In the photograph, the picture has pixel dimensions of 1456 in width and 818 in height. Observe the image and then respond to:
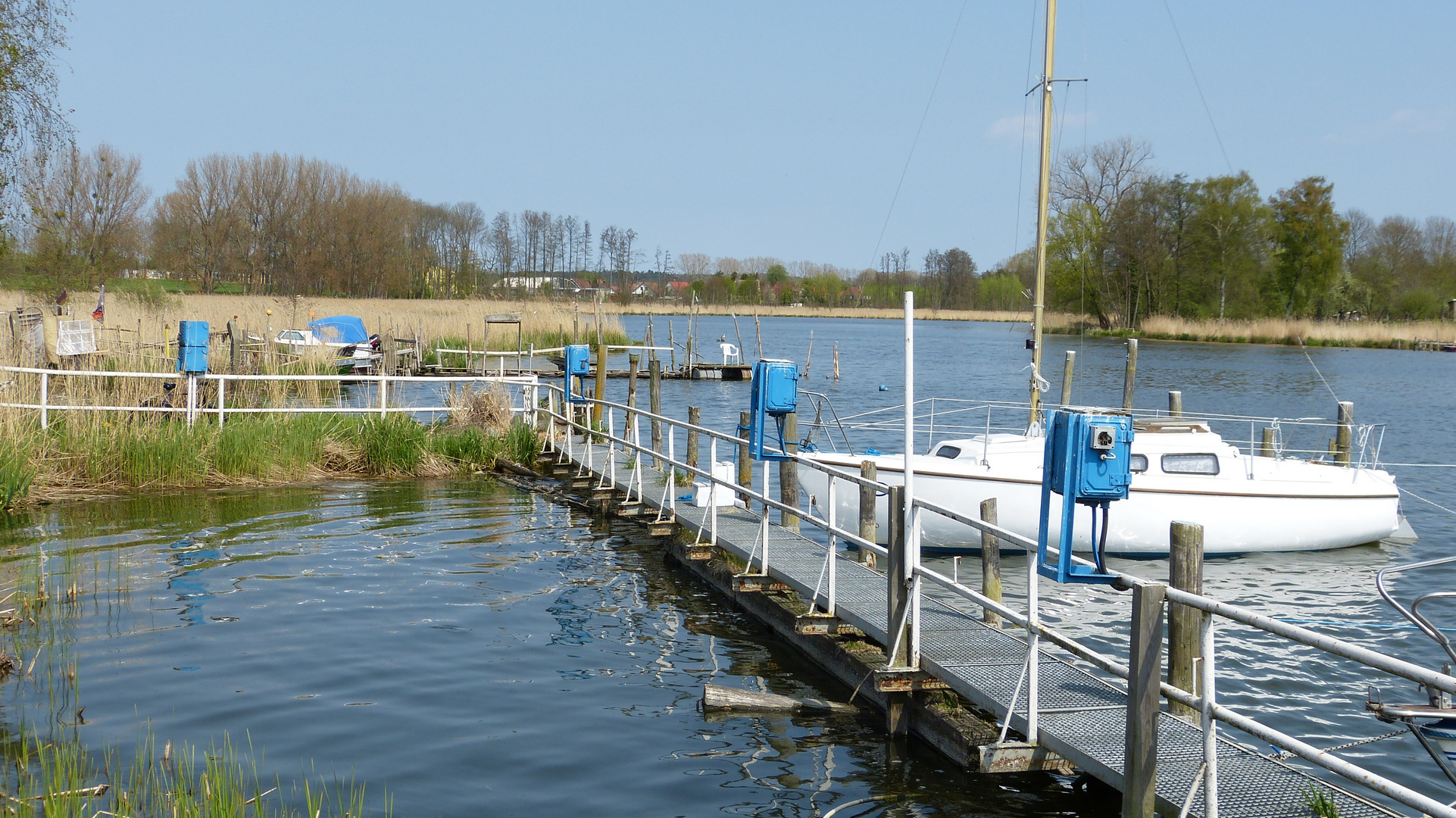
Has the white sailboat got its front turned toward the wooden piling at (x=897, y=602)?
no

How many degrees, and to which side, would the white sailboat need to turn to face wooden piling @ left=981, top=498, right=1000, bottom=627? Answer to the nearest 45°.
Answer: approximately 90° to its left

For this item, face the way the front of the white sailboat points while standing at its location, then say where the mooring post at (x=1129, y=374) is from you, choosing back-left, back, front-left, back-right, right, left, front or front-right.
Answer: right

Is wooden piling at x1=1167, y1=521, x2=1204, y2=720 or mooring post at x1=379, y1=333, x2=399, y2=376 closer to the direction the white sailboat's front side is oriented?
the mooring post

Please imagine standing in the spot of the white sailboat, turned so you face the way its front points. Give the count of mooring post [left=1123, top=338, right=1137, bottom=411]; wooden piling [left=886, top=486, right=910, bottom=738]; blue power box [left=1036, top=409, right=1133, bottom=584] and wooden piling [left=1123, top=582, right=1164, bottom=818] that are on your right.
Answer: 1

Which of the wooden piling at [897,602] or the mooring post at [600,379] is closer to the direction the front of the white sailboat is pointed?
the mooring post

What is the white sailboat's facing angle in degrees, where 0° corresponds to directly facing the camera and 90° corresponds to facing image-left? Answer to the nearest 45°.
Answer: approximately 90°

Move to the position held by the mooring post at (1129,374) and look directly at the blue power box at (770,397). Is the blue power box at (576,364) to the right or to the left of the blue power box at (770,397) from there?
right

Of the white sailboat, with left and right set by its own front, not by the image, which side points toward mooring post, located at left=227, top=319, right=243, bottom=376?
front

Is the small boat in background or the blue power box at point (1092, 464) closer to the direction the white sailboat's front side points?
the small boat in background

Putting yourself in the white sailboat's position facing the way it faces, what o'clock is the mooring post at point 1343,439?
The mooring post is roughly at 4 o'clock from the white sailboat.

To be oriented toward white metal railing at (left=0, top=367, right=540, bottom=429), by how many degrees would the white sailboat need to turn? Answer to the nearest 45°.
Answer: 0° — it already faces it

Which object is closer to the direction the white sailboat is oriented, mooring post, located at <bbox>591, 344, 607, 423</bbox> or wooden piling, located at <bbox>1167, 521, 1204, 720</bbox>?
the mooring post

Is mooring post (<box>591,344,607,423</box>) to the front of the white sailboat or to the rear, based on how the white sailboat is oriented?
to the front

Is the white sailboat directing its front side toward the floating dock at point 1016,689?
no

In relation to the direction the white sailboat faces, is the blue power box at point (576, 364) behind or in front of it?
in front

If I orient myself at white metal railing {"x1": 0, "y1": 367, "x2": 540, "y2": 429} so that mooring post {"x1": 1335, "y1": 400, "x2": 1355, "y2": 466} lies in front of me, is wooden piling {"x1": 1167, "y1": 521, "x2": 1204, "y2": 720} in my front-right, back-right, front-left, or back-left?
front-right

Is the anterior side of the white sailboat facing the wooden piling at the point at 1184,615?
no

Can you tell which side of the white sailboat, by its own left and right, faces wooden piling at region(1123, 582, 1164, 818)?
left
